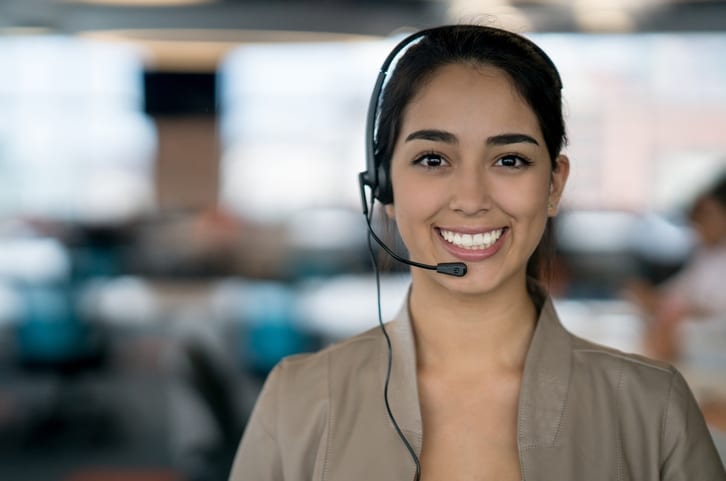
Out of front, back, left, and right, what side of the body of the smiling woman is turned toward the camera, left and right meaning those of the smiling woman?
front

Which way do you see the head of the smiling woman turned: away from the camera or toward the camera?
toward the camera

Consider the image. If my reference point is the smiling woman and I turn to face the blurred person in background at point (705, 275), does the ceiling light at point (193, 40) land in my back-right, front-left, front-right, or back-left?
front-left

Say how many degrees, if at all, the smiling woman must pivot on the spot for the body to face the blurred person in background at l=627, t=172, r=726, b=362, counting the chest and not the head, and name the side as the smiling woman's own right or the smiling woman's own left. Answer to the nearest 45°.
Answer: approximately 180°

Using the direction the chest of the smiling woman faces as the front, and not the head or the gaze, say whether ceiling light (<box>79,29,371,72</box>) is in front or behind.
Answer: behind
